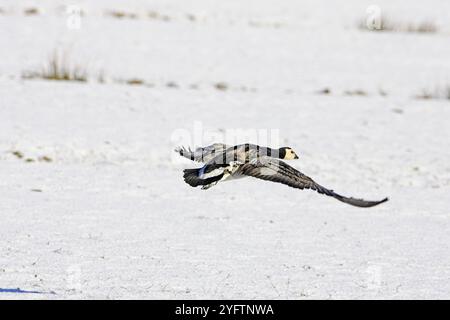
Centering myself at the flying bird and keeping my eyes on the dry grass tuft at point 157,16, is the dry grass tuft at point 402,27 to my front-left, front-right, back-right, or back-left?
front-right

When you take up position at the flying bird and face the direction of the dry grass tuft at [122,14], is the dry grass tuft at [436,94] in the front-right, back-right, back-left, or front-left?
front-right

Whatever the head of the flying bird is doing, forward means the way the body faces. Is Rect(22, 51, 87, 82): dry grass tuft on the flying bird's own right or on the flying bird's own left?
on the flying bird's own left

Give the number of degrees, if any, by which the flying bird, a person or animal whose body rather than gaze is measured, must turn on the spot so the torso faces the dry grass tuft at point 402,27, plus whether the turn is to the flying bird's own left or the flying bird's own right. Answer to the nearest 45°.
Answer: approximately 45° to the flying bird's own left

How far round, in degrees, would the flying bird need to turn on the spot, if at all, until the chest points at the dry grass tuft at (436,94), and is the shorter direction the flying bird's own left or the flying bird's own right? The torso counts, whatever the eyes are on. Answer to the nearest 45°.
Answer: approximately 45° to the flying bird's own left

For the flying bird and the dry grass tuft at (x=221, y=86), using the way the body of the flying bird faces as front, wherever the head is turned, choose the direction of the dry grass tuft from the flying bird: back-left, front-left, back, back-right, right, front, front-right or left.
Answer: front-left

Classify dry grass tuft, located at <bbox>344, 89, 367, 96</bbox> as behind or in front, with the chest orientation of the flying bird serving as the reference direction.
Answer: in front

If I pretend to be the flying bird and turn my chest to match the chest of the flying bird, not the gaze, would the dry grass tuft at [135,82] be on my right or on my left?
on my left

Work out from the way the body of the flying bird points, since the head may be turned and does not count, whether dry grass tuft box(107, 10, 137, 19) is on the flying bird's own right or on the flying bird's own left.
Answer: on the flying bird's own left

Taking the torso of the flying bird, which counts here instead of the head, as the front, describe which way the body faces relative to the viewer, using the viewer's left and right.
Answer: facing away from the viewer and to the right of the viewer
